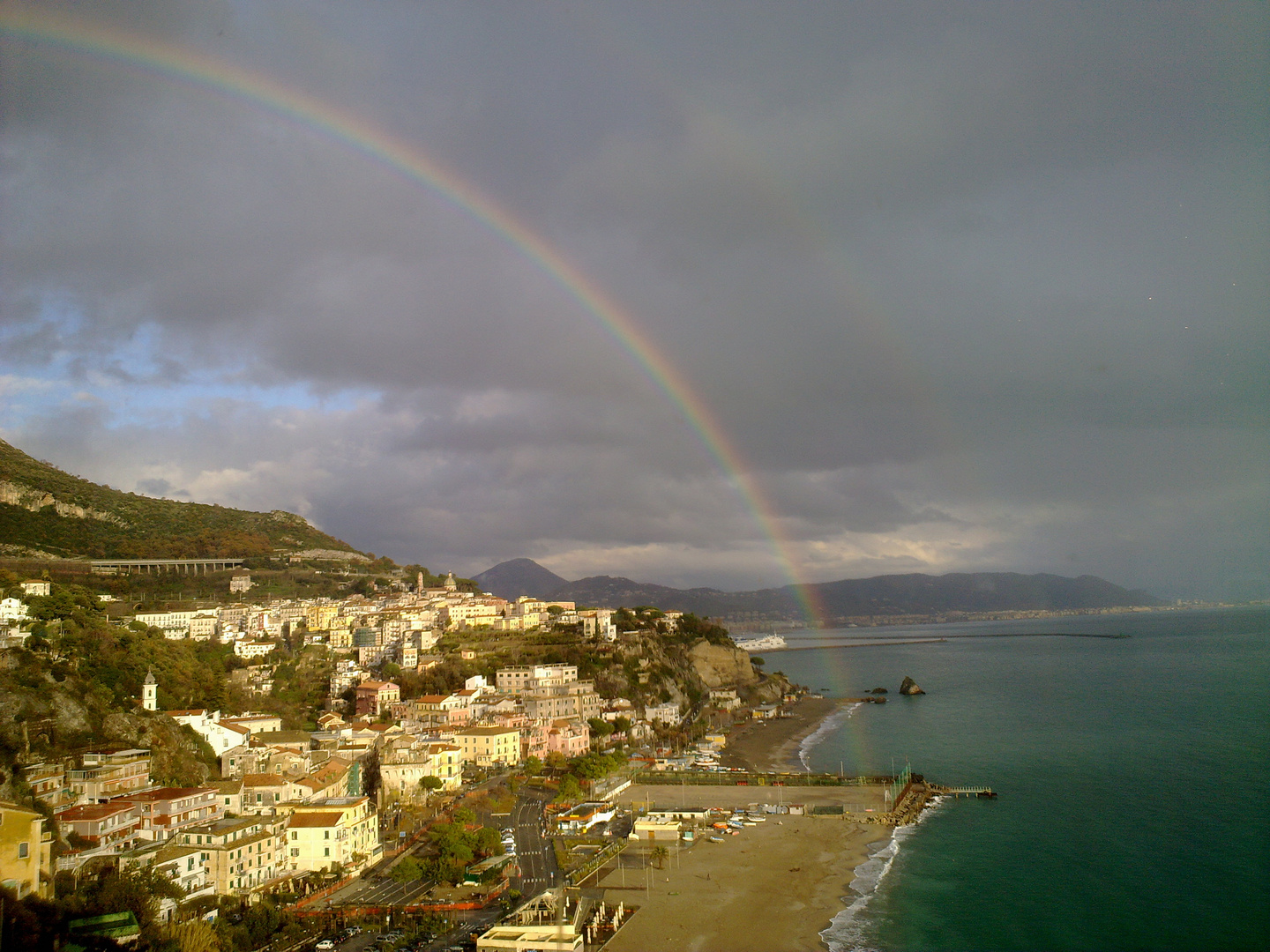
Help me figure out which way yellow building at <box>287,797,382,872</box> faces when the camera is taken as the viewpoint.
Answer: facing the viewer and to the right of the viewer

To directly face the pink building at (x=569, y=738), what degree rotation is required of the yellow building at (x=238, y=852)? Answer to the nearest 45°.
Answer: approximately 90° to its left

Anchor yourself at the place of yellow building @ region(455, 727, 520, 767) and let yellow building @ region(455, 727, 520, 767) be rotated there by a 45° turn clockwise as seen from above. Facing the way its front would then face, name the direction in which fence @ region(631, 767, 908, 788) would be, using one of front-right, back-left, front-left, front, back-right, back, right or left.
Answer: left

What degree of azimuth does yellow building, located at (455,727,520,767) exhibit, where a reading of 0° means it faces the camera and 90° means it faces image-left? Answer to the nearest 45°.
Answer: approximately 315°

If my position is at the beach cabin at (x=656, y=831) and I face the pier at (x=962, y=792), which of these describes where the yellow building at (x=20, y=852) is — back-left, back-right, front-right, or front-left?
back-right

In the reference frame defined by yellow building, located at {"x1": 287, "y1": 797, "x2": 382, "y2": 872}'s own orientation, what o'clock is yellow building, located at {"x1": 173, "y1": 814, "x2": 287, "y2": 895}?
yellow building, located at {"x1": 173, "y1": 814, "x2": 287, "y2": 895} is roughly at 3 o'clock from yellow building, located at {"x1": 287, "y1": 797, "x2": 382, "y2": 872}.

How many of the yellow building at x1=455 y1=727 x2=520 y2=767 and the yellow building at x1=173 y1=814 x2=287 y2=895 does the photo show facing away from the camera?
0

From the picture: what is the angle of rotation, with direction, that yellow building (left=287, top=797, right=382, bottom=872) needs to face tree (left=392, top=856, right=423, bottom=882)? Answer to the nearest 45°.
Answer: approximately 45° to its left

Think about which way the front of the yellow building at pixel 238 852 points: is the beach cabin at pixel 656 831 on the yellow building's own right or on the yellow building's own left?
on the yellow building's own left

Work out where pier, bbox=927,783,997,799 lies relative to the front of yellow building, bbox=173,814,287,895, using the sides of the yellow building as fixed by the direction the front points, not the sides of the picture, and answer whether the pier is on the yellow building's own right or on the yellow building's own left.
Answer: on the yellow building's own left

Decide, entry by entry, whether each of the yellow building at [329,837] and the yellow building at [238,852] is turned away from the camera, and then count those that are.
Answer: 0
